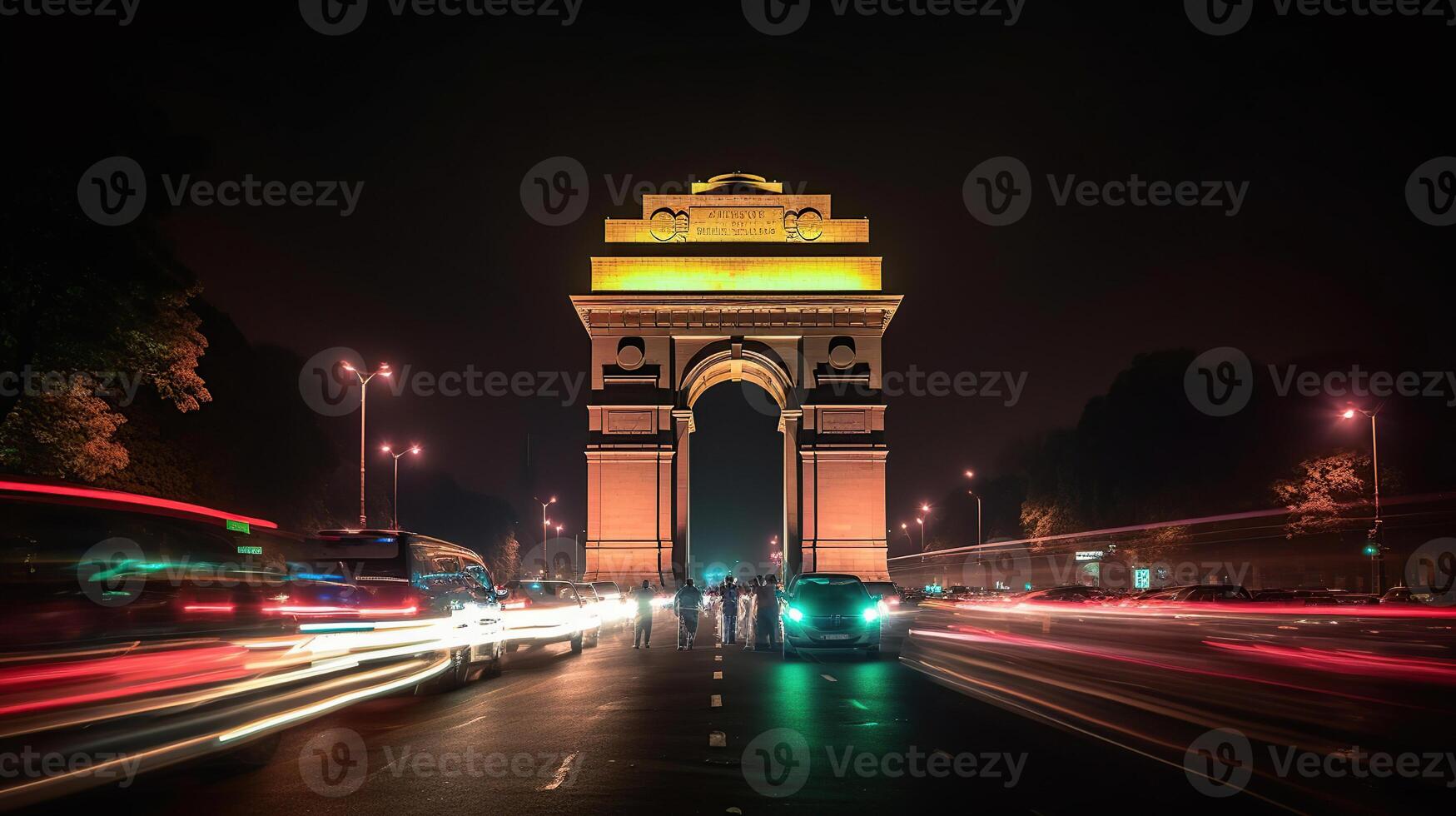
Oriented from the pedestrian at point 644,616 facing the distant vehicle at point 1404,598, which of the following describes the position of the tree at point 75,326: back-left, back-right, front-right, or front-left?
back-left

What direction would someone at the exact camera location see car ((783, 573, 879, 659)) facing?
facing the viewer

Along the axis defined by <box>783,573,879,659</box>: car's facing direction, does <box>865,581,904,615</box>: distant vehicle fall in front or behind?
behind
